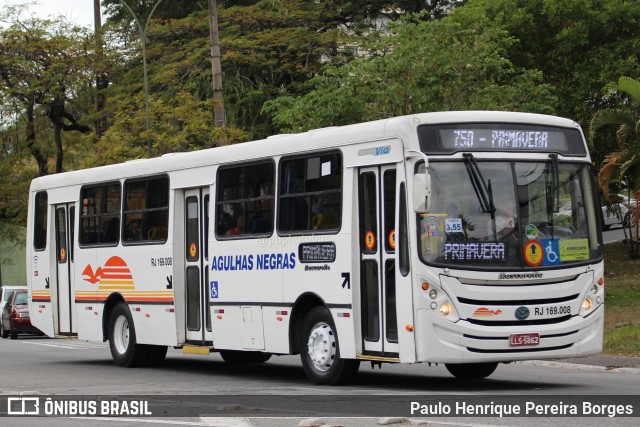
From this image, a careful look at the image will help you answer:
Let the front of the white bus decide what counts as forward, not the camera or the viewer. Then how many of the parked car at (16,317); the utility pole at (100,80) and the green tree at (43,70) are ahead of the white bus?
0

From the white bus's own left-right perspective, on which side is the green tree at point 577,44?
on its left

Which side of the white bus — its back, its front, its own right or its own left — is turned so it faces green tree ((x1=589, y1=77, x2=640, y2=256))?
left

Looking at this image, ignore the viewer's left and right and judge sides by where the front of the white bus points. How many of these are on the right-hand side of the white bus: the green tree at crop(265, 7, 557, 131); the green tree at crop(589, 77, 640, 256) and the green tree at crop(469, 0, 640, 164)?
0

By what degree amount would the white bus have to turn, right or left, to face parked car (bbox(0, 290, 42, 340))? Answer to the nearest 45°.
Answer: approximately 180°

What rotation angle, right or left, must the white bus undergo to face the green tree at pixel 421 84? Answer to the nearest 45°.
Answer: approximately 135° to its left

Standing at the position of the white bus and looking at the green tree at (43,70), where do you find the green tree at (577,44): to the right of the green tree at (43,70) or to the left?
right

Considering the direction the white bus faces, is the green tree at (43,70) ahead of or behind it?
behind

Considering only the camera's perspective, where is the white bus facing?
facing the viewer and to the right of the viewer
